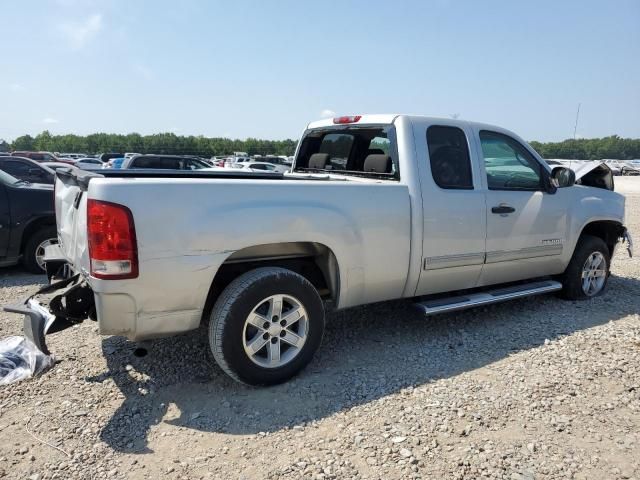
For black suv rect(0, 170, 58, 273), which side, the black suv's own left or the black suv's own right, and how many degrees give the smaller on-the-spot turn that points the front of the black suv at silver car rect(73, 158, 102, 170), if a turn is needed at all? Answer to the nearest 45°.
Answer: approximately 90° to the black suv's own left

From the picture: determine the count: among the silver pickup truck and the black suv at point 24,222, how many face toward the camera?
0

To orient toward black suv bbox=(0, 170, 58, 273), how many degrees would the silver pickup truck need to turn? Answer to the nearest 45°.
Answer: approximately 90° to its left

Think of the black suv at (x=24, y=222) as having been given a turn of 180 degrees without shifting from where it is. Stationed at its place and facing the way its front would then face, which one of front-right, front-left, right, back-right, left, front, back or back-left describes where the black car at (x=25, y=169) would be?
right

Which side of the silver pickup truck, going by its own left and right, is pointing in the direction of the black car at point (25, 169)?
left

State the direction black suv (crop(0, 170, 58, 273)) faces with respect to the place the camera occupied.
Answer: facing to the right of the viewer

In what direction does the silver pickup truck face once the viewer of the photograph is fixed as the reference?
facing away from the viewer and to the right of the viewer

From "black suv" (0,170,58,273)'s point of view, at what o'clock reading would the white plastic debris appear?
The white plastic debris is roughly at 3 o'clock from the black suv.
